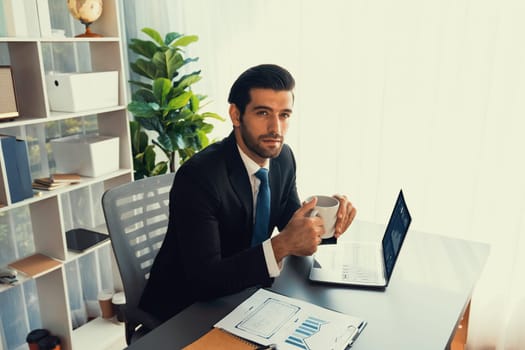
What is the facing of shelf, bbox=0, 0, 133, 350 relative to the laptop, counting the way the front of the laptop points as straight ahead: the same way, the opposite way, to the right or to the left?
the opposite way

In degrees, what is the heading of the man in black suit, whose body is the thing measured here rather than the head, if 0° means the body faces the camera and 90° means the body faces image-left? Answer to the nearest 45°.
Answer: approximately 315°

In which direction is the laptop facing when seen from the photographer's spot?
facing to the left of the viewer

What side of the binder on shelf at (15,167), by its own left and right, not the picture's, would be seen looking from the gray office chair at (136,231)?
front

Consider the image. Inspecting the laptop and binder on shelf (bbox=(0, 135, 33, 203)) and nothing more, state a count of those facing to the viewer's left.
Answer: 1

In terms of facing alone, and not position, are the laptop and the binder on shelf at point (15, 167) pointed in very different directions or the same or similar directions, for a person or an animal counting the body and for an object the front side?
very different directions

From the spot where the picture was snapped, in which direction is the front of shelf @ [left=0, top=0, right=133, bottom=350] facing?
facing the viewer and to the right of the viewer
